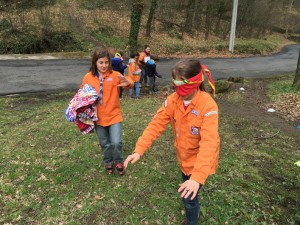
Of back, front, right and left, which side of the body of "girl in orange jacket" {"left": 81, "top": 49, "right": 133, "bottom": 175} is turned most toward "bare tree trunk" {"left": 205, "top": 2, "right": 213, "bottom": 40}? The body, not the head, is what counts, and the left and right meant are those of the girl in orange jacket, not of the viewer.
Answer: back

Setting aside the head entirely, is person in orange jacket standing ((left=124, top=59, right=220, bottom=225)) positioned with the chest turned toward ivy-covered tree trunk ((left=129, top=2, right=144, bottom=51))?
no

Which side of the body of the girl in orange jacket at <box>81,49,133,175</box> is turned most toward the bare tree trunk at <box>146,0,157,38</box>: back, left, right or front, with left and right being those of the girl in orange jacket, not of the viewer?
back

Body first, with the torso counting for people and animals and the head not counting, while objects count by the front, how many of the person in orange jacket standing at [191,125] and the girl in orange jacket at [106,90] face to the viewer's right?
0

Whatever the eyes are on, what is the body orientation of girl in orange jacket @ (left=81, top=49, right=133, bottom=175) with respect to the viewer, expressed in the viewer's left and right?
facing the viewer

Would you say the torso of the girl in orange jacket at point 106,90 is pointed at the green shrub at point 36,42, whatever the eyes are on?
no

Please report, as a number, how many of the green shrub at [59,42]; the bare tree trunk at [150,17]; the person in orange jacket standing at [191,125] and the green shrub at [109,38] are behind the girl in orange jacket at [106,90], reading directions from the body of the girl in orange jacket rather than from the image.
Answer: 3

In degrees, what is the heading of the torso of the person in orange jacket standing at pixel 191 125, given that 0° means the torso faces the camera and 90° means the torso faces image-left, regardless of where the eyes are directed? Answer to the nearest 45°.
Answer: approximately 45°

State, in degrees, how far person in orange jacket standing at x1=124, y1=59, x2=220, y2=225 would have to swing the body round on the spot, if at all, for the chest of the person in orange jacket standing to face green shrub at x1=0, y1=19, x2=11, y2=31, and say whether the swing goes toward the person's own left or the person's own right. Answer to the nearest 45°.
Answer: approximately 90° to the person's own right

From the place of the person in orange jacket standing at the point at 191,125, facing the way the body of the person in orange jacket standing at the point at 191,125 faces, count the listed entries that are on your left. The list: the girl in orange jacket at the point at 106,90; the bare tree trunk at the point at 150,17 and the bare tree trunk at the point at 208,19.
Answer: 0

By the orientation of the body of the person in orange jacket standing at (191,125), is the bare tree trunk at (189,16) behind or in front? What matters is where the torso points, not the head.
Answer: behind

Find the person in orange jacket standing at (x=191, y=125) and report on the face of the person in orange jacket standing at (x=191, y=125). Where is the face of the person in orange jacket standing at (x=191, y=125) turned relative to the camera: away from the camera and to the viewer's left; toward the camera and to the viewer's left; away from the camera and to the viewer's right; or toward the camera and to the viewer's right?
toward the camera and to the viewer's left

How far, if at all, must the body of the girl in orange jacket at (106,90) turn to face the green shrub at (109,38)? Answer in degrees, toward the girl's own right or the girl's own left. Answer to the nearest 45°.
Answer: approximately 180°

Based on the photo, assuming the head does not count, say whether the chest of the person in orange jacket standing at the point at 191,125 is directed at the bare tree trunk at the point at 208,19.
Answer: no
